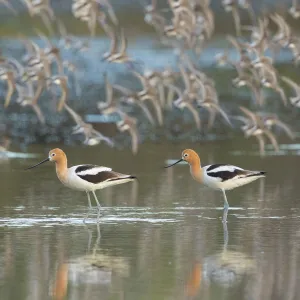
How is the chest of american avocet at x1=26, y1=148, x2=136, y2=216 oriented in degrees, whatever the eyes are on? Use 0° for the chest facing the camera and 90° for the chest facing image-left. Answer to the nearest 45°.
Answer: approximately 90°
